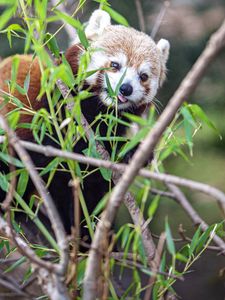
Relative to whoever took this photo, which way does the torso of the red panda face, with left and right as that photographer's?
facing the viewer and to the right of the viewer

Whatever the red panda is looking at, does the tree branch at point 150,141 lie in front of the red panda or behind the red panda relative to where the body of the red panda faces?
in front

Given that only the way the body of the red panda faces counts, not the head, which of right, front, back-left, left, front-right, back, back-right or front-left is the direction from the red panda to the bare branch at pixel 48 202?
front-right

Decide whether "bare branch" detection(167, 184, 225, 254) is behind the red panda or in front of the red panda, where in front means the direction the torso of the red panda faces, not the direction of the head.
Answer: in front

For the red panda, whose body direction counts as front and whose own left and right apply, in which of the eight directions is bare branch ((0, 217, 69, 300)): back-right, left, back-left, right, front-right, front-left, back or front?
front-right
